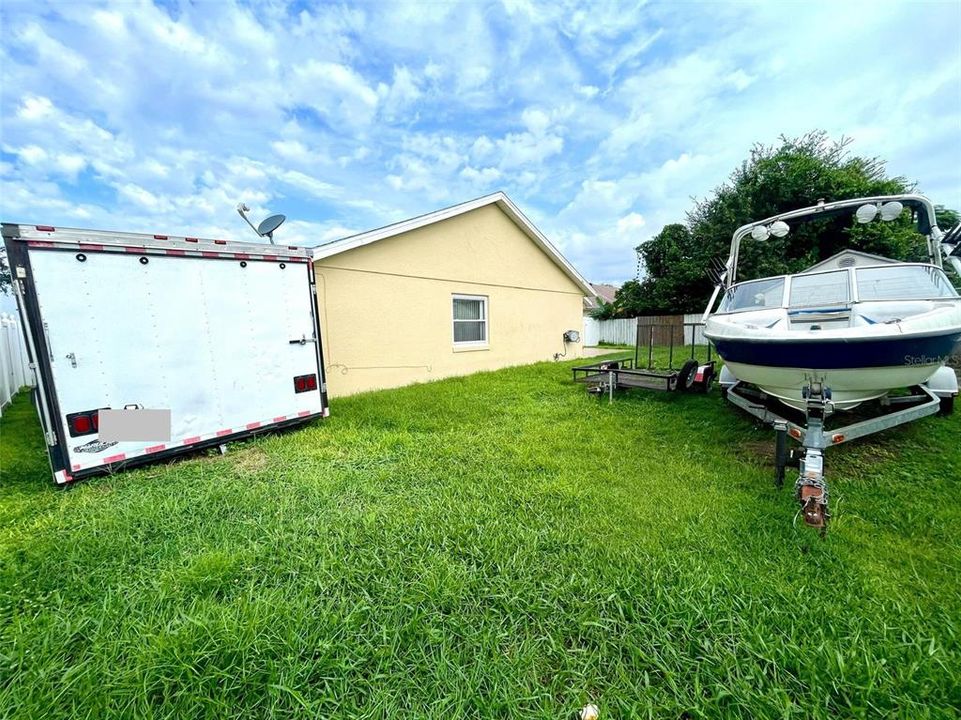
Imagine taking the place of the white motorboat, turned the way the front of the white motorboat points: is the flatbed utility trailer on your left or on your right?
on your right

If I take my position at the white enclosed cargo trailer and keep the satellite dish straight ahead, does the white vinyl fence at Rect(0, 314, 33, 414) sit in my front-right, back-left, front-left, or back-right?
front-left

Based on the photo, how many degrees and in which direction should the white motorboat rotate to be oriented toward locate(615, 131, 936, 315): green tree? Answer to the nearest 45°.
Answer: approximately 180°

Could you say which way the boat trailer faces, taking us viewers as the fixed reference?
facing the viewer

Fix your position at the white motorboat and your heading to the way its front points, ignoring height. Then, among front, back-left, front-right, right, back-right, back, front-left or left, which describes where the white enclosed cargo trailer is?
front-right

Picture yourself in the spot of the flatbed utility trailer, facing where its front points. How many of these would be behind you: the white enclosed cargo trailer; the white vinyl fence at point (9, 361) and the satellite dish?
0

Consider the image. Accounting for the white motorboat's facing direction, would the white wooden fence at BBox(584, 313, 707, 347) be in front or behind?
behind

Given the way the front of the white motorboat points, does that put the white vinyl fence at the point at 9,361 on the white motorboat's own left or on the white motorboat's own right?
on the white motorboat's own right

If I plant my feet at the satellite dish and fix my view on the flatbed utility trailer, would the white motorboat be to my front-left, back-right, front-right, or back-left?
front-right

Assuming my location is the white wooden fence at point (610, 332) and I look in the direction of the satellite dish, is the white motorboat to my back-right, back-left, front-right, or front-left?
front-left

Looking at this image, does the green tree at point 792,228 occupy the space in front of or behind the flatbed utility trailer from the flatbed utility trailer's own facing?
behind

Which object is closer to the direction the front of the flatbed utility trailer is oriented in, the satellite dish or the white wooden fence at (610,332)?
the satellite dish

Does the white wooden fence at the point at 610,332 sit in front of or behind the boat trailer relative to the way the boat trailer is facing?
behind

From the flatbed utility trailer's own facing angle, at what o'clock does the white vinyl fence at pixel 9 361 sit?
The white vinyl fence is roughly at 1 o'clock from the flatbed utility trailer.

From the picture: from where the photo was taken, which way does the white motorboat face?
toward the camera
